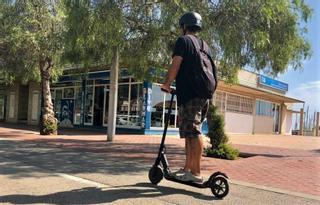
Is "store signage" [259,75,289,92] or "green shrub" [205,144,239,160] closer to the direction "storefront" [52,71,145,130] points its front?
the green shrub

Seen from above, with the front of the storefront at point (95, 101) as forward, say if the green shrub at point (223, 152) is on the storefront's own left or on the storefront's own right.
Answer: on the storefront's own left

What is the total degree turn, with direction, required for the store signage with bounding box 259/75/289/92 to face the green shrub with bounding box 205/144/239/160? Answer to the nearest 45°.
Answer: approximately 45° to its right

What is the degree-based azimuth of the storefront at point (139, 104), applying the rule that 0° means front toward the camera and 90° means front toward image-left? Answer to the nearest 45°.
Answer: approximately 45°
